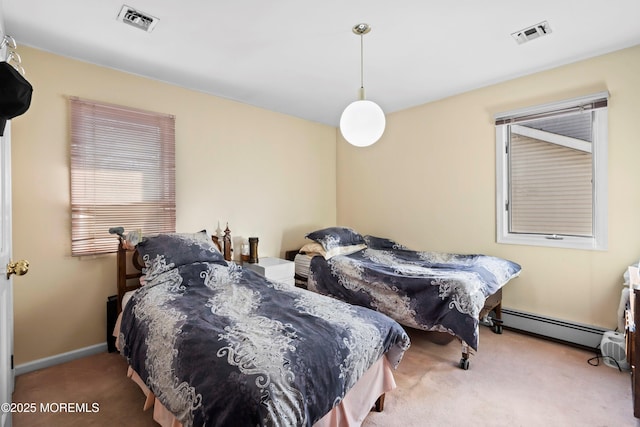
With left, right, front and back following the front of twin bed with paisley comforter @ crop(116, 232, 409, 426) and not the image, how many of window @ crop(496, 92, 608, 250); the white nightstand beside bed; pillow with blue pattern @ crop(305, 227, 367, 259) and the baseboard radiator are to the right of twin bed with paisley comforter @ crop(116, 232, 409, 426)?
0

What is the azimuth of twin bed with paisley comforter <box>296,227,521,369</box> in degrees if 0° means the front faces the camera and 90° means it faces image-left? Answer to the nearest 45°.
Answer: approximately 315°

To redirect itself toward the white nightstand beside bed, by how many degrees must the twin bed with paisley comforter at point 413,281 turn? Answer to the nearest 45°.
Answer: approximately 135° to its right

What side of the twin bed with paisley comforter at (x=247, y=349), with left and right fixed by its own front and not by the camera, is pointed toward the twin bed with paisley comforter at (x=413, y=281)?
left

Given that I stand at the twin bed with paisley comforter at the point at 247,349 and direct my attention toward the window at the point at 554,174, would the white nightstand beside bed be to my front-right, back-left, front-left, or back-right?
front-left

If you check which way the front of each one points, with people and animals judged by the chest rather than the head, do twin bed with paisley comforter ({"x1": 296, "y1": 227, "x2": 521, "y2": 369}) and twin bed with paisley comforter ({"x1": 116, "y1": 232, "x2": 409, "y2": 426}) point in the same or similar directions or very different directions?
same or similar directions

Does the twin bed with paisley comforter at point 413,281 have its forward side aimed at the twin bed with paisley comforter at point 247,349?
no

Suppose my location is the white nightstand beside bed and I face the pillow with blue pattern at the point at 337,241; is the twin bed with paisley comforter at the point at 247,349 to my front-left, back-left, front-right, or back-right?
back-right

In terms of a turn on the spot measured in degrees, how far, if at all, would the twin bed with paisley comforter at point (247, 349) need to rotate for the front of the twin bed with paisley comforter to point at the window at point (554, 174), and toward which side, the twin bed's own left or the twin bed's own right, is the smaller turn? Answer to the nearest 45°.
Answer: approximately 45° to the twin bed's own left

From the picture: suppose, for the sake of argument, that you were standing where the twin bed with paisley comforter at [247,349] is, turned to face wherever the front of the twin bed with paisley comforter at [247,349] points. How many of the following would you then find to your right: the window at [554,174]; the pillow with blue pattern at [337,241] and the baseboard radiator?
0

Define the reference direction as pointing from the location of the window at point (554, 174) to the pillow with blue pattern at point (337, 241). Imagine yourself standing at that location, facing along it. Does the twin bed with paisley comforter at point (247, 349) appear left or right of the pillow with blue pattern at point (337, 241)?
left

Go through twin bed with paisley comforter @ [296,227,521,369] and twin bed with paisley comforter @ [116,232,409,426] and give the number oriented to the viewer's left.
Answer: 0

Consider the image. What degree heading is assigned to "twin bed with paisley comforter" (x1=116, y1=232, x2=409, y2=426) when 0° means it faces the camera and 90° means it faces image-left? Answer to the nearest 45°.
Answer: approximately 315°
